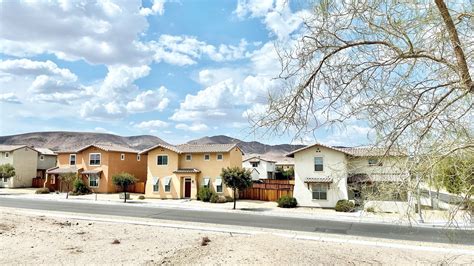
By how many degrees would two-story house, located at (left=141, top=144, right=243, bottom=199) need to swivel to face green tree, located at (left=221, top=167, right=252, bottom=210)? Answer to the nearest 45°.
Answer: approximately 45° to its left

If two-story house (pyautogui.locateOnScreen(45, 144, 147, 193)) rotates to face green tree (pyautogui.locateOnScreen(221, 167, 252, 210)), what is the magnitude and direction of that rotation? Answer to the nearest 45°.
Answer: approximately 90° to its left

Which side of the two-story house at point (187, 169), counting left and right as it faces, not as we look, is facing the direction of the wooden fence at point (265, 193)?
left

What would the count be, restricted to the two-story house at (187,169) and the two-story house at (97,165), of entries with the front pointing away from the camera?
0

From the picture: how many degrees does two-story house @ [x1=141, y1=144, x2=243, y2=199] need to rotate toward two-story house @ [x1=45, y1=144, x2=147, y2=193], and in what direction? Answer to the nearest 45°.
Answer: approximately 135° to its right

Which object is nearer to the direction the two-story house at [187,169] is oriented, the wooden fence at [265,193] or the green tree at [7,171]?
the wooden fence

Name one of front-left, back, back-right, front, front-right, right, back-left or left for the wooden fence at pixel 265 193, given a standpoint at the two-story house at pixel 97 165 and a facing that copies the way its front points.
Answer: left

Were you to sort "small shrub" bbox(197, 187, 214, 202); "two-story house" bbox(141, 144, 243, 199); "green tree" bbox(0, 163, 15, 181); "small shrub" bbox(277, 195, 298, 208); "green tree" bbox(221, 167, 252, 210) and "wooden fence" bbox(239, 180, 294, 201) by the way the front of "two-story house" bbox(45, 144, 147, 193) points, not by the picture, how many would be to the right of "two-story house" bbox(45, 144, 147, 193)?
1

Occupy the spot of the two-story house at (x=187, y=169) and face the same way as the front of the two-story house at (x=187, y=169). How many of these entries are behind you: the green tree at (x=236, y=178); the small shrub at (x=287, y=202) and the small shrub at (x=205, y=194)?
0

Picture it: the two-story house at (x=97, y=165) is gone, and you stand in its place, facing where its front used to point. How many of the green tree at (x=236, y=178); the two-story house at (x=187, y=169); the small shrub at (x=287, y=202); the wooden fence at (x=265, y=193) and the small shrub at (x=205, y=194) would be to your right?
0

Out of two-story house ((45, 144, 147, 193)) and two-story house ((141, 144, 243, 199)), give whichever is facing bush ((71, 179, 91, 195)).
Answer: two-story house ((45, 144, 147, 193))

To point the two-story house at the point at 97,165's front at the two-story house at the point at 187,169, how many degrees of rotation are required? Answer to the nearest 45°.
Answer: approximately 90° to its left

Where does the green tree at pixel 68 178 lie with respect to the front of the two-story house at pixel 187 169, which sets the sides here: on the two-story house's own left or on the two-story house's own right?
on the two-story house's own right

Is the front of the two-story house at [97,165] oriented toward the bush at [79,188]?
yes

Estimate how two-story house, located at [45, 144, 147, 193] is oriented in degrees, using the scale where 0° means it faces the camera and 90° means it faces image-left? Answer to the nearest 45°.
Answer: approximately 45°

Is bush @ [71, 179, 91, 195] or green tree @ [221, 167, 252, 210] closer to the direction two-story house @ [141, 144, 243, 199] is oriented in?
the green tree

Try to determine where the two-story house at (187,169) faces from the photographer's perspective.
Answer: facing the viewer

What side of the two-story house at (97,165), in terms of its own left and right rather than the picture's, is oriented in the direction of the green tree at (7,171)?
right

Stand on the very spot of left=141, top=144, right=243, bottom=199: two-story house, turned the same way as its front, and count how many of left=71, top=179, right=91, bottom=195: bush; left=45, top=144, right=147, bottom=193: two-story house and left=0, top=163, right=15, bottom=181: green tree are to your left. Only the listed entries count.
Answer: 0

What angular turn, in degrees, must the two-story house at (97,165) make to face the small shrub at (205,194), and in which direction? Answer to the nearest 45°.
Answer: approximately 90° to its left

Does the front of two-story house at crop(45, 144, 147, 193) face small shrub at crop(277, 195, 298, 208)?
no
